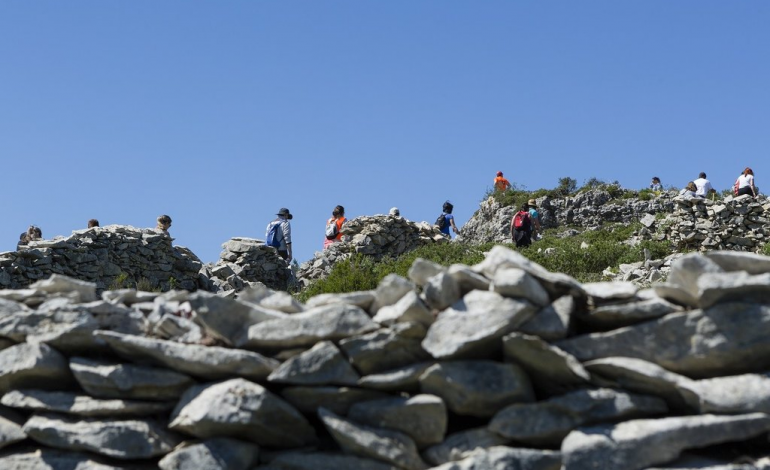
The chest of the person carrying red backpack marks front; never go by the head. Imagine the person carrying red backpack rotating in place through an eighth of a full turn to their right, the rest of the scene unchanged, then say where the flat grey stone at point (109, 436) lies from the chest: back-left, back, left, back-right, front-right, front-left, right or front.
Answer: right

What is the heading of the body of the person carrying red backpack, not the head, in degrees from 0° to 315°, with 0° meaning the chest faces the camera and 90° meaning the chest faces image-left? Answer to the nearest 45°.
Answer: approximately 225°

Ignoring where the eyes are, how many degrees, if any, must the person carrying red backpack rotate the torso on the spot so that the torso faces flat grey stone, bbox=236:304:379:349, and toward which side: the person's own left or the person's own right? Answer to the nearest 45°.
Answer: approximately 135° to the person's own right

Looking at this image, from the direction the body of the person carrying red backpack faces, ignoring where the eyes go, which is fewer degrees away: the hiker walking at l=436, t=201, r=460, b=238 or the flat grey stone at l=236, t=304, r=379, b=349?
the hiker walking

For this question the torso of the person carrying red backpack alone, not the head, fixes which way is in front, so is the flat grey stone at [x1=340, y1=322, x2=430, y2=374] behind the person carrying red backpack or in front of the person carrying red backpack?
behind

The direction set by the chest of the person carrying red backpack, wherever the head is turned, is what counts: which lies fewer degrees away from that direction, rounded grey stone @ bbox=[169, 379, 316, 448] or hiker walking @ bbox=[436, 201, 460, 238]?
the hiker walking

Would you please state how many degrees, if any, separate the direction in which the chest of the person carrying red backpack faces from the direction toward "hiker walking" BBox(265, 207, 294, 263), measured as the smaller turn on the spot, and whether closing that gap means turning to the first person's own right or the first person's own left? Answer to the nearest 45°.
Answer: approximately 135° to the first person's own left

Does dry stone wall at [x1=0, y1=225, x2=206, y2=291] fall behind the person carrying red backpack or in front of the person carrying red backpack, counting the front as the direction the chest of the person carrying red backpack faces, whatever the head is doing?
behind

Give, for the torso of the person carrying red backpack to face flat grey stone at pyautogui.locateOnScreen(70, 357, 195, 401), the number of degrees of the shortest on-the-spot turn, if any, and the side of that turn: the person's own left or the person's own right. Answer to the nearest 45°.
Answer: approximately 135° to the person's own right

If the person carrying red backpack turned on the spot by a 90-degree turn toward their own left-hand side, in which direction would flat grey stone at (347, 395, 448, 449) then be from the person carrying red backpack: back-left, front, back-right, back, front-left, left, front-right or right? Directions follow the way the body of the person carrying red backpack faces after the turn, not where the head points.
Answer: back-left

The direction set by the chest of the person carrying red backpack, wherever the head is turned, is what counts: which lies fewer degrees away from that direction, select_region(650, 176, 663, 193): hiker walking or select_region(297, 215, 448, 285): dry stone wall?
the hiker walking

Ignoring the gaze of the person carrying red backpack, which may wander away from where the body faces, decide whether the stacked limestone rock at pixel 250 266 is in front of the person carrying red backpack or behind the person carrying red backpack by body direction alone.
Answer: behind
